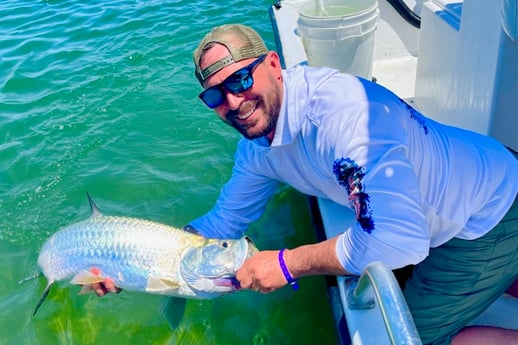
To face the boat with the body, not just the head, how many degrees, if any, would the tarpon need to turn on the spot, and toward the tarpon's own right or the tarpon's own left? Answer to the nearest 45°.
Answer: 0° — it already faces it

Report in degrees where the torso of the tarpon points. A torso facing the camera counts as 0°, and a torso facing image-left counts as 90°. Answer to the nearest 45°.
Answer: approximately 270°

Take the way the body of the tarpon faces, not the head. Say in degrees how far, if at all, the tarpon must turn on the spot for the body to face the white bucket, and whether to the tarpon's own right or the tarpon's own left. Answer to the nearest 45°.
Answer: approximately 45° to the tarpon's own left
